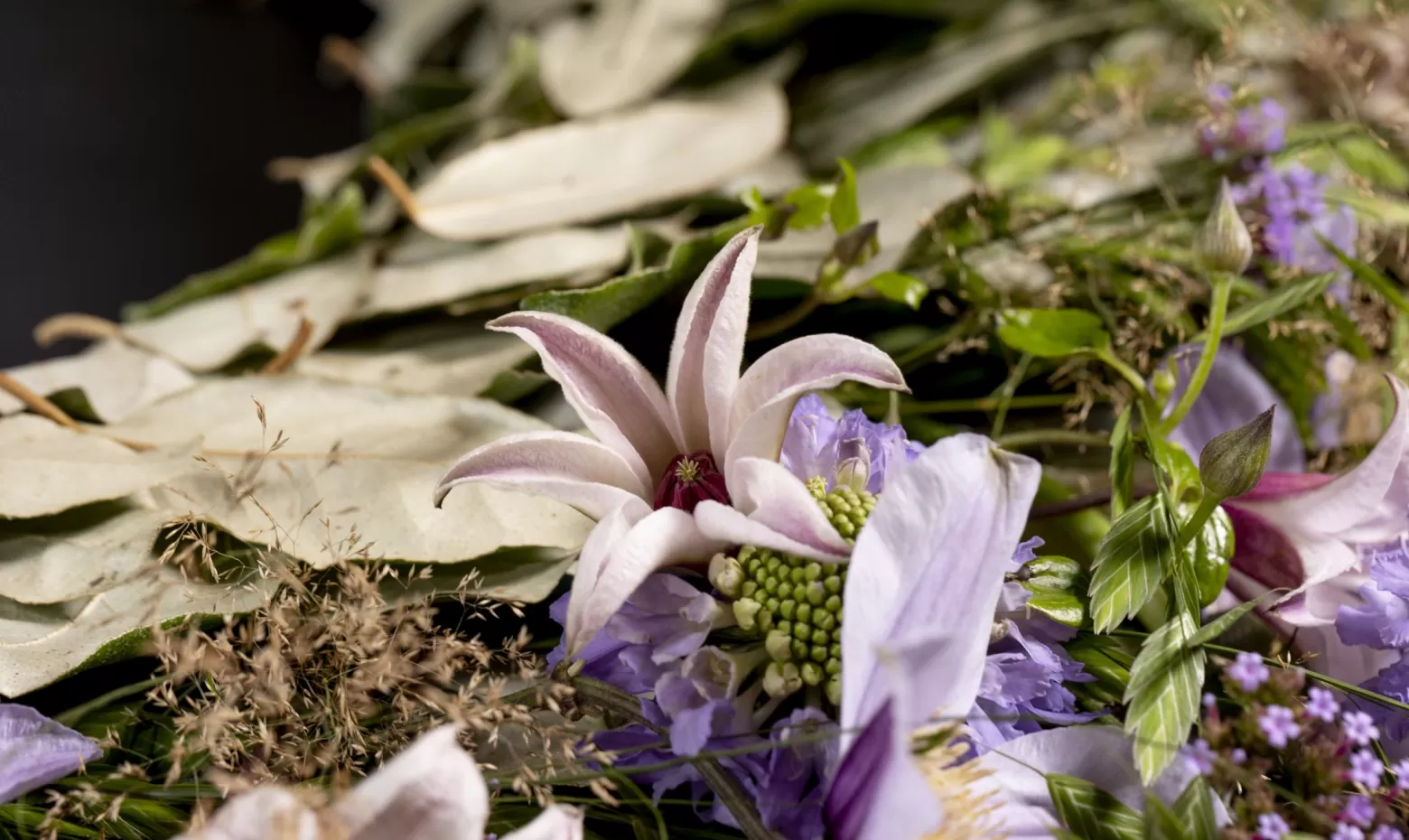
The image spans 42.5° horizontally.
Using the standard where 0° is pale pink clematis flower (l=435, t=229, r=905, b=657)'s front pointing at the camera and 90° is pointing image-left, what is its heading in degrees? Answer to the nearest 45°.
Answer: approximately 0°

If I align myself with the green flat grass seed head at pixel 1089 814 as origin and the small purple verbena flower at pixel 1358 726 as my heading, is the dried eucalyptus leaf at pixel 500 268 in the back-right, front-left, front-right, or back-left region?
back-left
